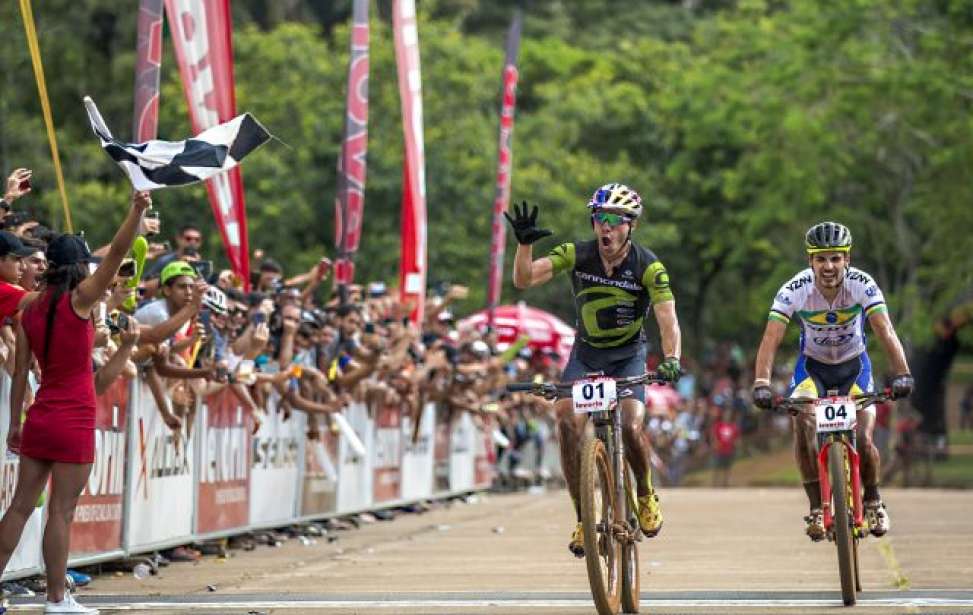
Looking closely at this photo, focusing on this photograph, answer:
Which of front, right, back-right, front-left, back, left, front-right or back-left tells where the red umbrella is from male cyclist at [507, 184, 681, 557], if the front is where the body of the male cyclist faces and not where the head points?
back

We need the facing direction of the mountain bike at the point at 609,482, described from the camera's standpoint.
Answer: facing the viewer

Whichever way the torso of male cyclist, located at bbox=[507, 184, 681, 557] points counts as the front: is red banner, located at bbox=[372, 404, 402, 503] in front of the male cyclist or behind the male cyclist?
behind

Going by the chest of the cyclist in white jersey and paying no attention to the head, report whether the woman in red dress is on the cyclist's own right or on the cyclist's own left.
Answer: on the cyclist's own right

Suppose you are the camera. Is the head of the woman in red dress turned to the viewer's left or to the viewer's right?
to the viewer's right

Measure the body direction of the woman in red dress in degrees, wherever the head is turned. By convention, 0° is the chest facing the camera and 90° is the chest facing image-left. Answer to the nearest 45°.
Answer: approximately 225°
